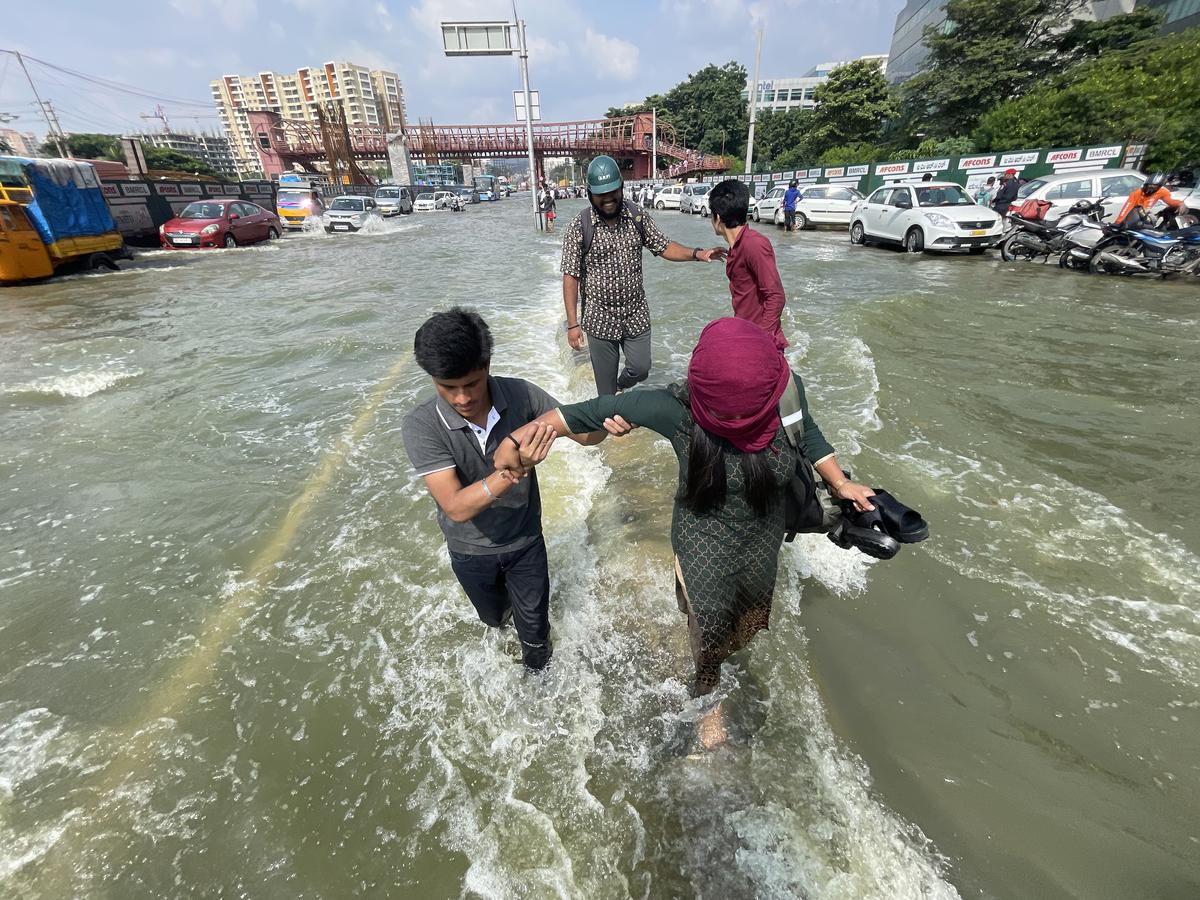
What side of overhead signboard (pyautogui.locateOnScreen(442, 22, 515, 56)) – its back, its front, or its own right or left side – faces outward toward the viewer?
back

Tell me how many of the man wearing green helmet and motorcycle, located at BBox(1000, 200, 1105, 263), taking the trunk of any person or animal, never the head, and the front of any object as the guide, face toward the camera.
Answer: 1

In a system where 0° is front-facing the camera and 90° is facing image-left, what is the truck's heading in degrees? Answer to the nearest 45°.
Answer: approximately 45°

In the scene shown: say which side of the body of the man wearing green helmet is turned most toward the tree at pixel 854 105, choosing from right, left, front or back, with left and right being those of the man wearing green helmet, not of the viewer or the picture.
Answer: back

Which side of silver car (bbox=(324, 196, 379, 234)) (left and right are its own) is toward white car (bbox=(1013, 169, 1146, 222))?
left

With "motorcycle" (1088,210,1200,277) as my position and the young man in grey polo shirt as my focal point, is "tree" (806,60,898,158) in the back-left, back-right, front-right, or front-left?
back-right
